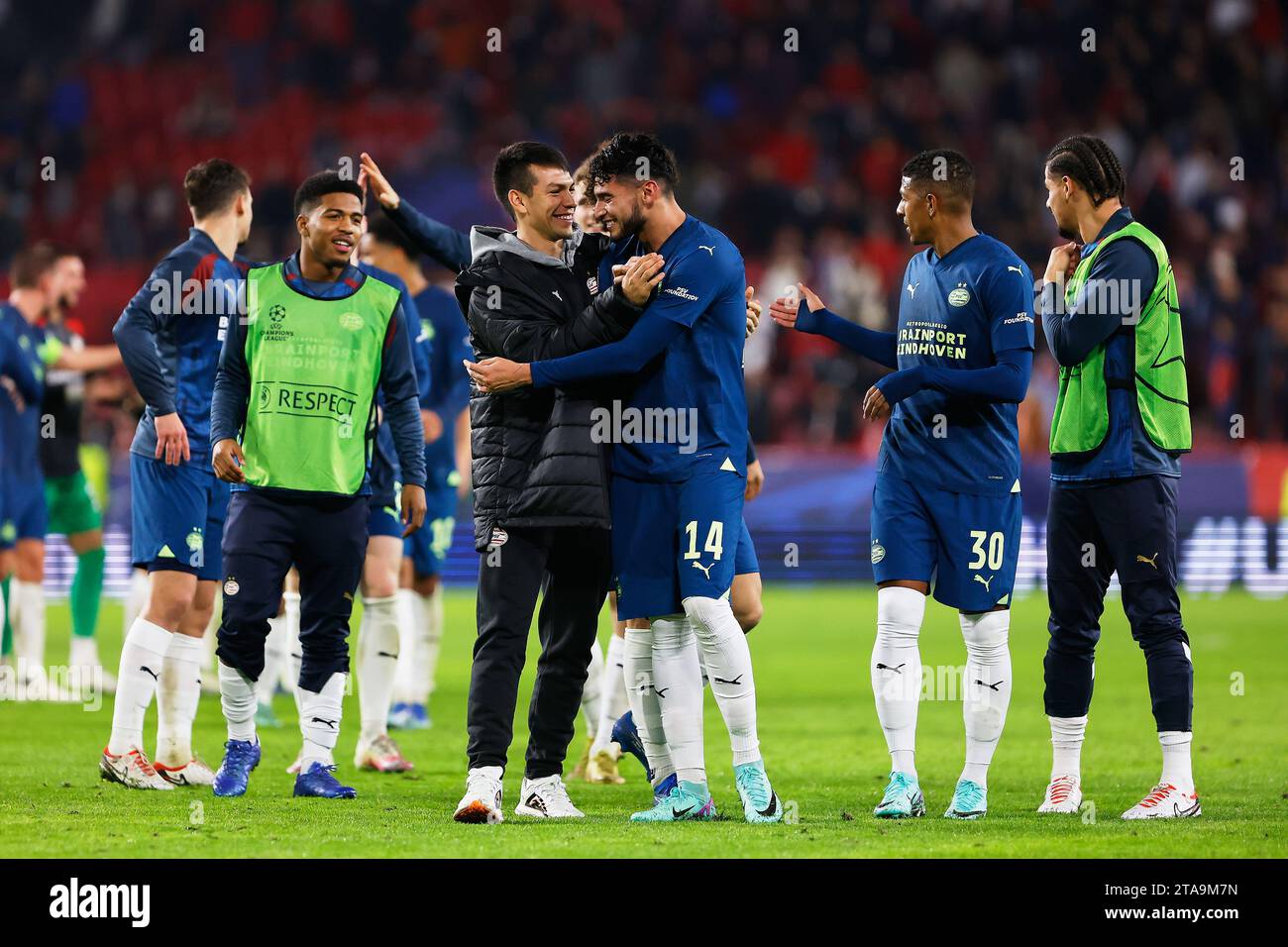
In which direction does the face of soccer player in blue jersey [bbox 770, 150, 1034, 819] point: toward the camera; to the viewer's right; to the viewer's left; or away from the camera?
to the viewer's left

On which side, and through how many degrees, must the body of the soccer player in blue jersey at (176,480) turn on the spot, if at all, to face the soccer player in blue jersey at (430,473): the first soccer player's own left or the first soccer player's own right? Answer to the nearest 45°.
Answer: approximately 45° to the first soccer player's own left

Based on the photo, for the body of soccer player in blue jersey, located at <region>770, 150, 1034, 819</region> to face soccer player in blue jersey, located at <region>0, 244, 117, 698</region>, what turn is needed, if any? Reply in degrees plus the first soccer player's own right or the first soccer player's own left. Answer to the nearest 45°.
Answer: approximately 90° to the first soccer player's own right

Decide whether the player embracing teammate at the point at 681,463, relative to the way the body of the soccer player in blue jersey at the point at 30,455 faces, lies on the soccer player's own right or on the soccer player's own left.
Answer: on the soccer player's own right

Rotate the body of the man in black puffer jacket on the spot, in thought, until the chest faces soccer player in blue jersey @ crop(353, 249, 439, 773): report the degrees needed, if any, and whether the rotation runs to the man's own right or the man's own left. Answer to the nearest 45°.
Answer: approximately 135° to the man's own left

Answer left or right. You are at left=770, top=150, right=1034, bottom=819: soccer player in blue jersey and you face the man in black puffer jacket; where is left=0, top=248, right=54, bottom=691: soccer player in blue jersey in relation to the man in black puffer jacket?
right

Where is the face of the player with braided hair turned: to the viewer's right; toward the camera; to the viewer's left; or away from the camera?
to the viewer's left

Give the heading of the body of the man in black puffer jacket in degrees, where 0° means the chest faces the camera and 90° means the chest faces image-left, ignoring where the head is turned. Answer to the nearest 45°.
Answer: approximately 315°

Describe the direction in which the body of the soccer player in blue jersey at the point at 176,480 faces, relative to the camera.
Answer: to the viewer's right
